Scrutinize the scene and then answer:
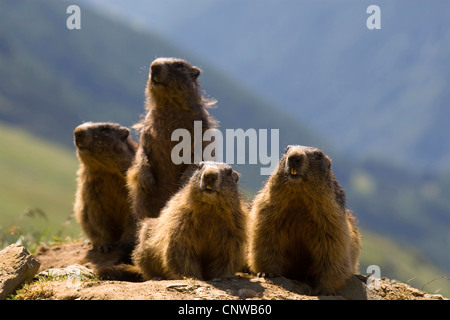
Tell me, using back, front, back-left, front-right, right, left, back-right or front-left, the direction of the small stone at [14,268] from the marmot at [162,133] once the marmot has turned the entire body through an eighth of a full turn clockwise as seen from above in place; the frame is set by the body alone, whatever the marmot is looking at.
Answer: front-left

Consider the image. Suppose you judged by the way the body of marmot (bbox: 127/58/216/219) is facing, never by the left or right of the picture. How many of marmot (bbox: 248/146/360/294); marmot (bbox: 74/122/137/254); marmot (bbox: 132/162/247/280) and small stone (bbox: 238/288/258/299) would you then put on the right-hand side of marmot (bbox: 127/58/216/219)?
1

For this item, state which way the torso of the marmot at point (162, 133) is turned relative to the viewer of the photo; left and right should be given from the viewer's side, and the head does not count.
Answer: facing the viewer and to the left of the viewer

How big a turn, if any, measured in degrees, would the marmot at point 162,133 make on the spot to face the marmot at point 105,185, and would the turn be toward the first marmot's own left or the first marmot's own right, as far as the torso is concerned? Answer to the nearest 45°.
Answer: approximately 90° to the first marmot's own right

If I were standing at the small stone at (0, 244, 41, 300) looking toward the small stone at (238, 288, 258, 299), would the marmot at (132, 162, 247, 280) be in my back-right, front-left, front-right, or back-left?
front-left

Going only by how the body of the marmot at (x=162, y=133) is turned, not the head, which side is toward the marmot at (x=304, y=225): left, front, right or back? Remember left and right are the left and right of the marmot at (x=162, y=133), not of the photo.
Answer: left

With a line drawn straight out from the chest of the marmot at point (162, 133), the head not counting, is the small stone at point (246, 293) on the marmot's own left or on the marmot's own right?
on the marmot's own left

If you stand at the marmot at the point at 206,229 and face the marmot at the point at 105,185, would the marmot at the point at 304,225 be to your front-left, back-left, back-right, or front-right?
back-right
